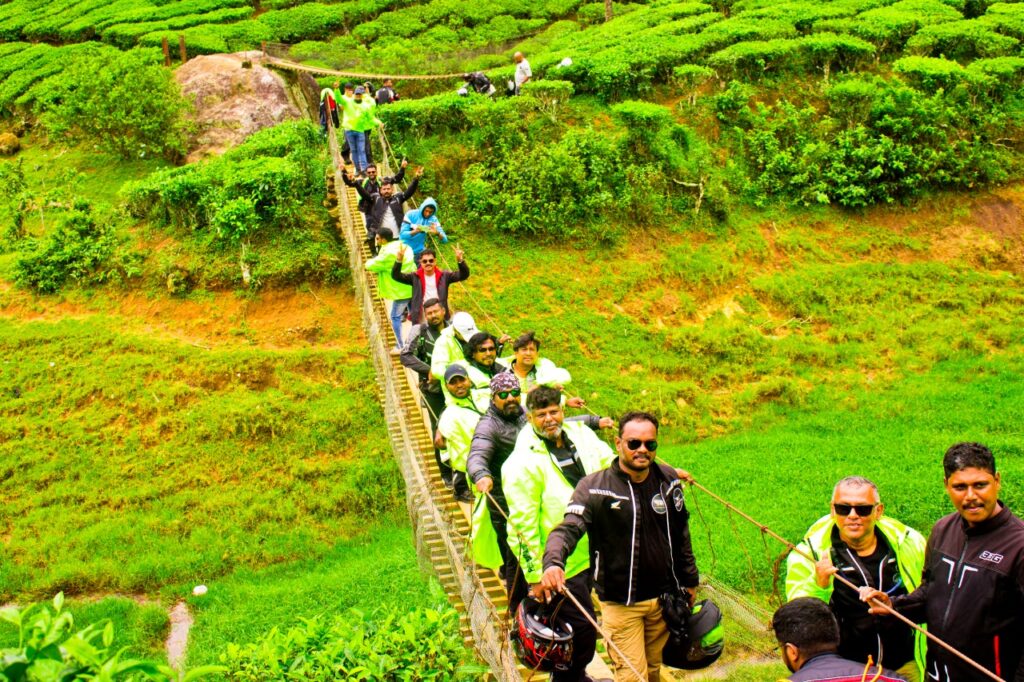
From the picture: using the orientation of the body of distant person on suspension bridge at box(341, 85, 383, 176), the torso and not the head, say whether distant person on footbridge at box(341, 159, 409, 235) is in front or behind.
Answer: in front

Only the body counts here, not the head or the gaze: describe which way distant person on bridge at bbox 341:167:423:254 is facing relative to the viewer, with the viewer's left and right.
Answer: facing the viewer

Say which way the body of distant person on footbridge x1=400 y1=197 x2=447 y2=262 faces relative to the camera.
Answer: toward the camera

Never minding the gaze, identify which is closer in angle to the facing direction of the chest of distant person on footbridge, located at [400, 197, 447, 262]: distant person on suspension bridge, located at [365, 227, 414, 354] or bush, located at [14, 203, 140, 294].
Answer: the distant person on suspension bridge

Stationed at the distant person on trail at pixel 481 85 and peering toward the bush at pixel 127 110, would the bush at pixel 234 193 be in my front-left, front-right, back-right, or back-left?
front-left

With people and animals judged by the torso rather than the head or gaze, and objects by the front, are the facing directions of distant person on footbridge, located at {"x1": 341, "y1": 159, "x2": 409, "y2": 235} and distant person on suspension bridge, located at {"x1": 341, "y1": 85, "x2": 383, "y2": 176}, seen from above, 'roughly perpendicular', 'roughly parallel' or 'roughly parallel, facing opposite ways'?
roughly parallel

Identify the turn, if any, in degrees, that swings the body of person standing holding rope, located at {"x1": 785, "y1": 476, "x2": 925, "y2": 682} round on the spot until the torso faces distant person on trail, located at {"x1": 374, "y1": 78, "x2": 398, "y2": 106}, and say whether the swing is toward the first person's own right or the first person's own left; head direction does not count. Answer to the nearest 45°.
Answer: approximately 135° to the first person's own right

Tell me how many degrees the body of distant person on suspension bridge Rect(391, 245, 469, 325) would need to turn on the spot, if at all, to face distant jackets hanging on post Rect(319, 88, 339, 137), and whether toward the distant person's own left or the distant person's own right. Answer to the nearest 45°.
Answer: approximately 180°

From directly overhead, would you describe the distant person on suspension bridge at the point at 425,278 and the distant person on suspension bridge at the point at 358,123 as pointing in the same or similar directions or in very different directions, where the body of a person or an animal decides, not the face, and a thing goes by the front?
same or similar directions

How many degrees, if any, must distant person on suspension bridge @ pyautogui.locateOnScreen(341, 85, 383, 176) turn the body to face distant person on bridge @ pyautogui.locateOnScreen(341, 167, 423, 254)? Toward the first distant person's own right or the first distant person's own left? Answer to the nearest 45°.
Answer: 0° — they already face them

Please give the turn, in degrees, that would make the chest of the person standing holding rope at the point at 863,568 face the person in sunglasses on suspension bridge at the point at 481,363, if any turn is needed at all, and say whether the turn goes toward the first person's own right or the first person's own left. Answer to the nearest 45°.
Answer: approximately 135° to the first person's own right

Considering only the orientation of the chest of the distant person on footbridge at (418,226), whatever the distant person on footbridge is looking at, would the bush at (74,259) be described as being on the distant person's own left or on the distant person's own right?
on the distant person's own right

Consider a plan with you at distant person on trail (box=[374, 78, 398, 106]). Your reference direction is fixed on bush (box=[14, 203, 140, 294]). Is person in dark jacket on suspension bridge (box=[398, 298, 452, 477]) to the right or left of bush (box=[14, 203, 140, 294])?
left

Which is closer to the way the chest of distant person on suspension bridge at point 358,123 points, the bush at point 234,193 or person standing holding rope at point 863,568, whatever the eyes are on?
the person standing holding rope

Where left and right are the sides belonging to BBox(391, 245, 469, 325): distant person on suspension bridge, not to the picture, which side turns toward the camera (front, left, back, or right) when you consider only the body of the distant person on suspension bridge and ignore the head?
front

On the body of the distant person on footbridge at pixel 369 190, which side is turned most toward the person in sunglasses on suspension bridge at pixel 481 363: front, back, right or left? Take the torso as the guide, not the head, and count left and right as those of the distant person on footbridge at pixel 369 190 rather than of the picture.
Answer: front

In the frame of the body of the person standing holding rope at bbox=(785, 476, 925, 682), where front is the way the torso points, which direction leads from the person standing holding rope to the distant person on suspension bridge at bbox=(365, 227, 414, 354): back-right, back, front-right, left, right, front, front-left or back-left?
back-right
